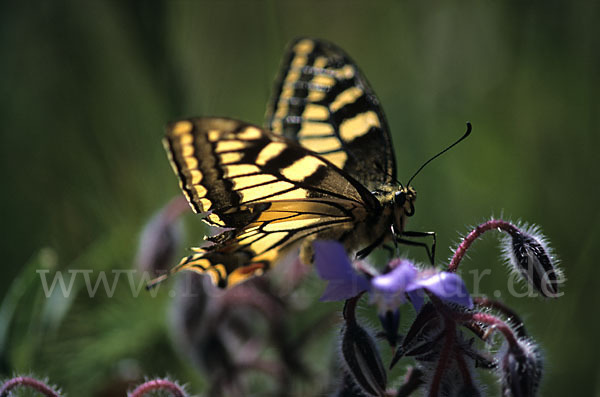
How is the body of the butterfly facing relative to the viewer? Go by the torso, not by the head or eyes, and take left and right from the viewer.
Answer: facing to the right of the viewer
